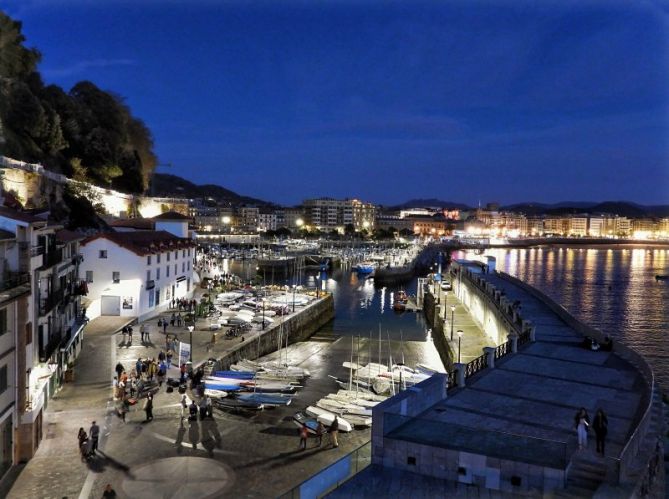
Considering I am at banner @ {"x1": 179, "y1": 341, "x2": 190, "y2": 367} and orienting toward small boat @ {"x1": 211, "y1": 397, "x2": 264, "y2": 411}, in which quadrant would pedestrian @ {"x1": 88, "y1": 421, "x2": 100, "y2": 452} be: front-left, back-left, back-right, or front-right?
front-right

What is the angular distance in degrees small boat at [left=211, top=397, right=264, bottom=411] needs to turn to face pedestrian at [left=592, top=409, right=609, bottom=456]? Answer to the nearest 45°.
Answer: approximately 135° to its left

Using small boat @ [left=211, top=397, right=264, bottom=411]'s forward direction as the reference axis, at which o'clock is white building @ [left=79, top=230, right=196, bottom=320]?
The white building is roughly at 2 o'clock from the small boat.

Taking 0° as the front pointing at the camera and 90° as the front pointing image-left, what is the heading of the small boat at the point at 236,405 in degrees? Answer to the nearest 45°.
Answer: approximately 90°

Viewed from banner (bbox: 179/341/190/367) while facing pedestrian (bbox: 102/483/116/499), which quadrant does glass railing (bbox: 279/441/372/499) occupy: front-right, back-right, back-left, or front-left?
front-left
